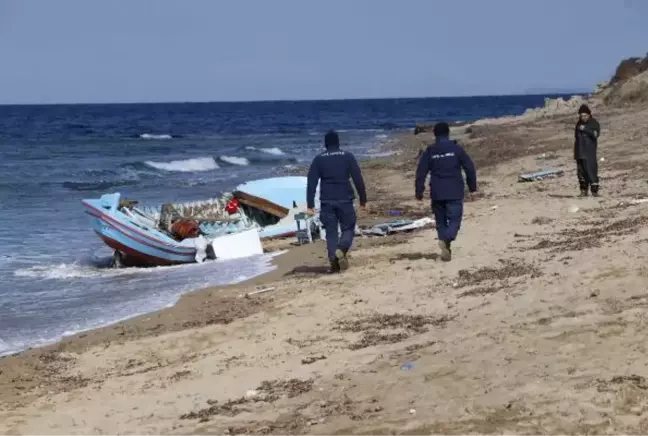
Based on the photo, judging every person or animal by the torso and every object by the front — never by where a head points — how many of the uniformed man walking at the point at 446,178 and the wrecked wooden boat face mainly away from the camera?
1

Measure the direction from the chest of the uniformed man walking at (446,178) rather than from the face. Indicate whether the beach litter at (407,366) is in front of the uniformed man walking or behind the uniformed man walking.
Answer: behind

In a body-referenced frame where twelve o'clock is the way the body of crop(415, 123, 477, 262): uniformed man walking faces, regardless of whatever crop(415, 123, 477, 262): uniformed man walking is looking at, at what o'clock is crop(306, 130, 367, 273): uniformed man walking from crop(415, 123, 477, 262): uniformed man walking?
crop(306, 130, 367, 273): uniformed man walking is roughly at 9 o'clock from crop(415, 123, 477, 262): uniformed man walking.

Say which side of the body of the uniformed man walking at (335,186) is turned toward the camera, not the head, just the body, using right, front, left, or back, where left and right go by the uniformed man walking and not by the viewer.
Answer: back

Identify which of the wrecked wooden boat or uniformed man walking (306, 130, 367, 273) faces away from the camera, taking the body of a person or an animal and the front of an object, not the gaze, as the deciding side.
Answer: the uniformed man walking

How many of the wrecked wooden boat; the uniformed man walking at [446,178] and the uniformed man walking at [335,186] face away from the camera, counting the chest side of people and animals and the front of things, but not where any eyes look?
2

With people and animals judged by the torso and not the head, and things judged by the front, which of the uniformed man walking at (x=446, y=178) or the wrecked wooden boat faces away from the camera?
the uniformed man walking

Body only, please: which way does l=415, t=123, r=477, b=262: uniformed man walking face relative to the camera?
away from the camera

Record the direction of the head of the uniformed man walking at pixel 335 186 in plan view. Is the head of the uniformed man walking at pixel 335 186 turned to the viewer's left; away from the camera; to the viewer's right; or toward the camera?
away from the camera
